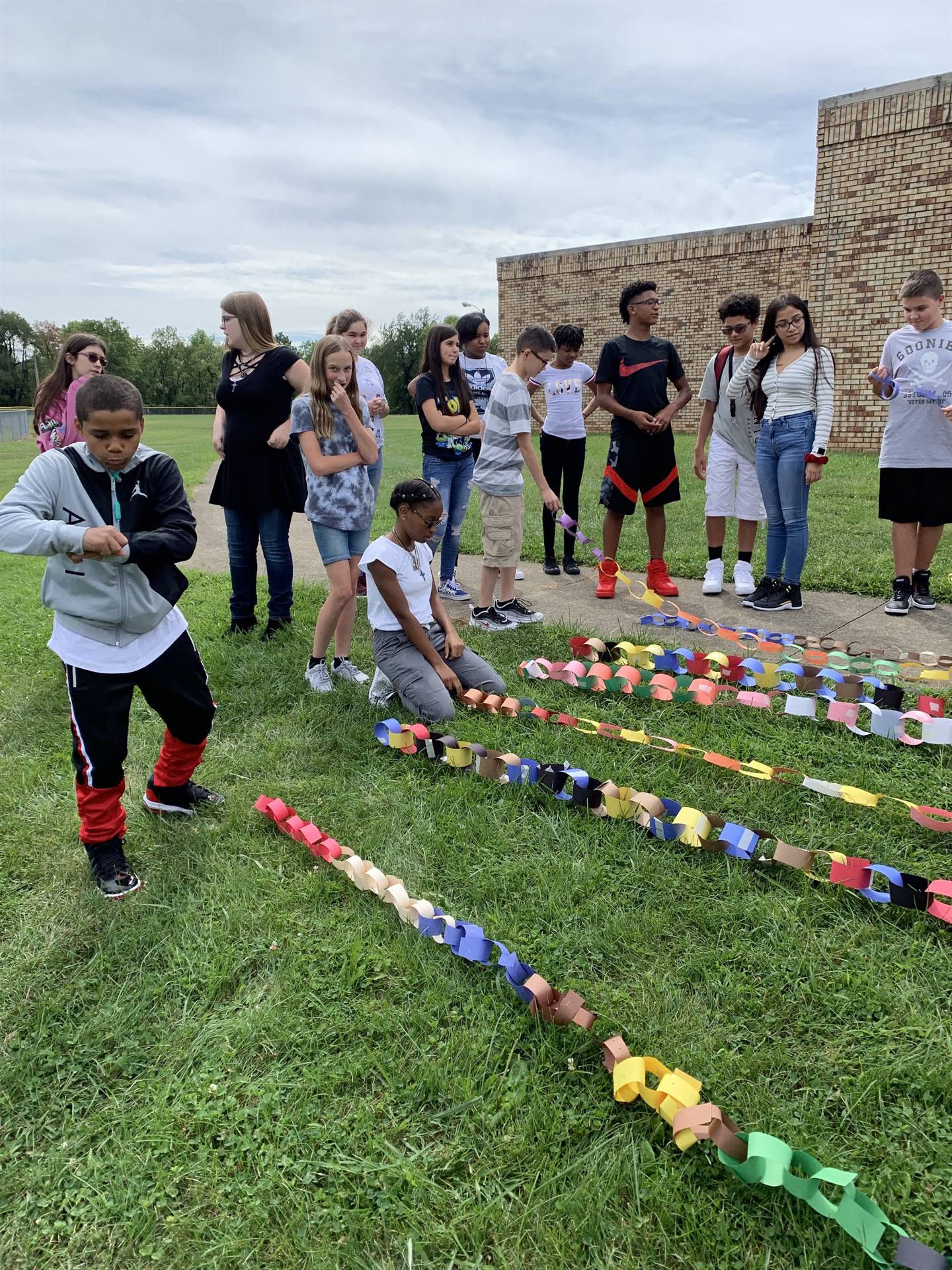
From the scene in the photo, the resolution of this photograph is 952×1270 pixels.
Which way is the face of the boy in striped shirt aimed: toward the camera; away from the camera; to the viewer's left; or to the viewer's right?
to the viewer's right

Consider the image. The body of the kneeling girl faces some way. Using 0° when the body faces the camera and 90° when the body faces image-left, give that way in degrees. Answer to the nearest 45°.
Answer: approximately 315°

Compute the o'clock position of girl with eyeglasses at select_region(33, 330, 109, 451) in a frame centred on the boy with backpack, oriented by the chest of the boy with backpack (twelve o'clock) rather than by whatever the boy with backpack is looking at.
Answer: The girl with eyeglasses is roughly at 2 o'clock from the boy with backpack.

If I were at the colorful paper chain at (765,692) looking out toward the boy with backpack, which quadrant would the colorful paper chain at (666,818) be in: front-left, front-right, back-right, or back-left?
back-left

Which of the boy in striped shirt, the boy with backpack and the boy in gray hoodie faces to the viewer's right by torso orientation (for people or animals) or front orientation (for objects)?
the boy in striped shirt

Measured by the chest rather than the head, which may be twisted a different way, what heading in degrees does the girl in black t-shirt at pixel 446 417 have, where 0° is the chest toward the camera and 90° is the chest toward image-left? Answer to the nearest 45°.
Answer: approximately 315°

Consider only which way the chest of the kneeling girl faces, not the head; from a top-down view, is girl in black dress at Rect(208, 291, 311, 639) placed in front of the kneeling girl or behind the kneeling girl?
behind

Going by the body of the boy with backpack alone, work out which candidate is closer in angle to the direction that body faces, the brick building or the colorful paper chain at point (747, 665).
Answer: the colorful paper chain

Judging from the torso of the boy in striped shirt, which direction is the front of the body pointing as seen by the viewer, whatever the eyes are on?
to the viewer's right

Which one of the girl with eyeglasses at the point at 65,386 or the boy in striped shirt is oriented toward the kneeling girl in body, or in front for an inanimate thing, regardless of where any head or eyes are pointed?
the girl with eyeglasses

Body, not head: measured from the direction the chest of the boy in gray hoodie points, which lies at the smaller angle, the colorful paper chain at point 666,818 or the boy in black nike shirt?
the colorful paper chain
